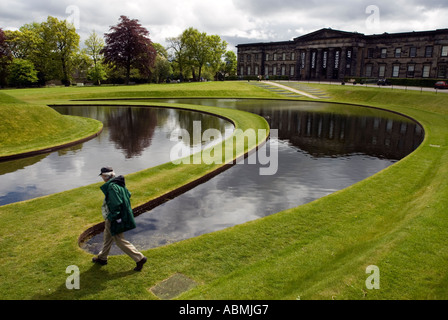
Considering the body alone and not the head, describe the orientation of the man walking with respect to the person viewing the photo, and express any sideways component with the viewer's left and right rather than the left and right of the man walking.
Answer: facing to the left of the viewer
